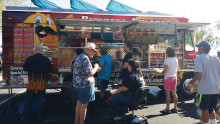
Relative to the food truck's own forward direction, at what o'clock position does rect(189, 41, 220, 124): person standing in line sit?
The person standing in line is roughly at 2 o'clock from the food truck.

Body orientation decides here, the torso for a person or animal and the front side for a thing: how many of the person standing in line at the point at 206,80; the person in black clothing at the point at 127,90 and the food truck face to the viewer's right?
1

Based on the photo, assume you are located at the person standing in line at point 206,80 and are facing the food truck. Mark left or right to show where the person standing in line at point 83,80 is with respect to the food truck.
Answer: left

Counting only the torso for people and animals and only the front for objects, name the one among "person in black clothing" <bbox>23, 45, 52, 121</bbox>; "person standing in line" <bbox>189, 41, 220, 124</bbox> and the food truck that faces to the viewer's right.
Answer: the food truck

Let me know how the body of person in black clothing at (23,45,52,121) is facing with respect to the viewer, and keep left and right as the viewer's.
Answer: facing away from the viewer

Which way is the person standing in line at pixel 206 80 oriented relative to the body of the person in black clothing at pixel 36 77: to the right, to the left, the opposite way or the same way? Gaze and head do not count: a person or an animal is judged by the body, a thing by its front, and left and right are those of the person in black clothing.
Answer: the same way

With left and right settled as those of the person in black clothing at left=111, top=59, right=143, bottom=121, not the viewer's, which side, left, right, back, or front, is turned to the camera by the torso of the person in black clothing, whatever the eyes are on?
left

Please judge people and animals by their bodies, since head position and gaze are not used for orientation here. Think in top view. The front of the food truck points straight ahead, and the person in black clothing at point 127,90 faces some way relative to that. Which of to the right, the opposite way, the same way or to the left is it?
the opposite way

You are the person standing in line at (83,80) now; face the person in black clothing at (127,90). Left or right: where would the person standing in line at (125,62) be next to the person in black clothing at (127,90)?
left

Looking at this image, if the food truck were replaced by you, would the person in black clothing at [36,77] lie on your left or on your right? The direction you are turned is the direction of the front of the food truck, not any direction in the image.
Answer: on your right

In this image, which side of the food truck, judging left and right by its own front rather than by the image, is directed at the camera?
right

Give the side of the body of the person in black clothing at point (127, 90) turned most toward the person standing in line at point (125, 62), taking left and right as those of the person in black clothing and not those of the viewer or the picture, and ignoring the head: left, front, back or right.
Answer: right

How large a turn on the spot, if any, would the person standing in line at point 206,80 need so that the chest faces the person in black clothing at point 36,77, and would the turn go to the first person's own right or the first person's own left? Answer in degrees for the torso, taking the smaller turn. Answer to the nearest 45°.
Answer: approximately 45° to the first person's own left

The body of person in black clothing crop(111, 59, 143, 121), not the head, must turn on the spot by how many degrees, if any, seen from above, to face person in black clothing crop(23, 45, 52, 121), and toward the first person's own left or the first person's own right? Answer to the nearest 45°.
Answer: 0° — they already face them
